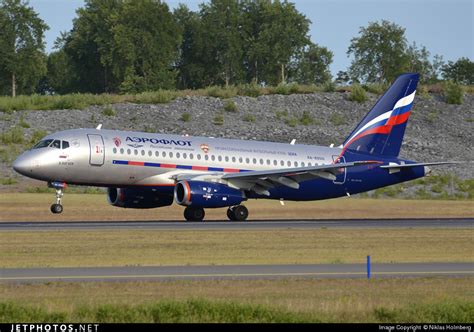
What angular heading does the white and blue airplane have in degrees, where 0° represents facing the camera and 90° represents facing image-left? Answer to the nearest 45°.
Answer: approximately 45°
